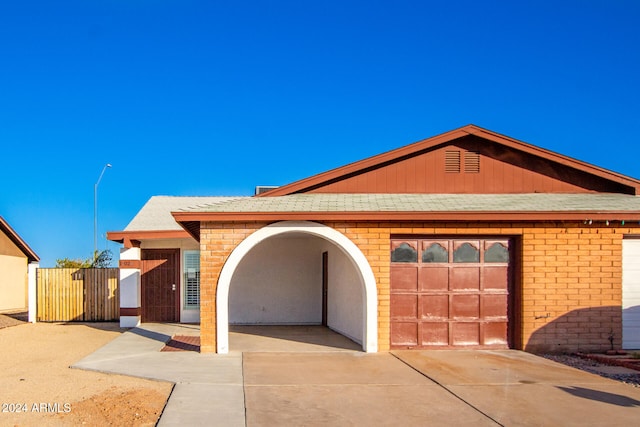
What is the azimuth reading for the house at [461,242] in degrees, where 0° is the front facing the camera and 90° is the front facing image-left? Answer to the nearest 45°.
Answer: approximately 0°

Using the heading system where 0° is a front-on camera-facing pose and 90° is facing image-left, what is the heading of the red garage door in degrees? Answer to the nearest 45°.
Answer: approximately 0°

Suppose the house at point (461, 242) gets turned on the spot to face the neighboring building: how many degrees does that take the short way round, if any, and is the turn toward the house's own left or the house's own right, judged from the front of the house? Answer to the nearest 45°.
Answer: approximately 135° to the house's own right

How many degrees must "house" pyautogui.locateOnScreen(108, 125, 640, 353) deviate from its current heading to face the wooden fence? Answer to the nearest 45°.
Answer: approximately 135° to its right
